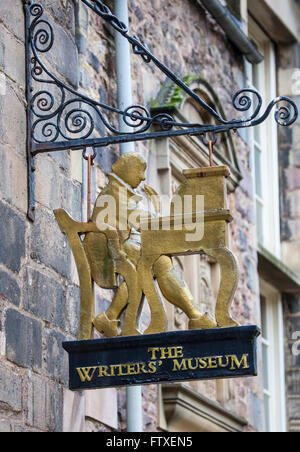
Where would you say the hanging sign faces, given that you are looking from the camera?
facing the viewer
